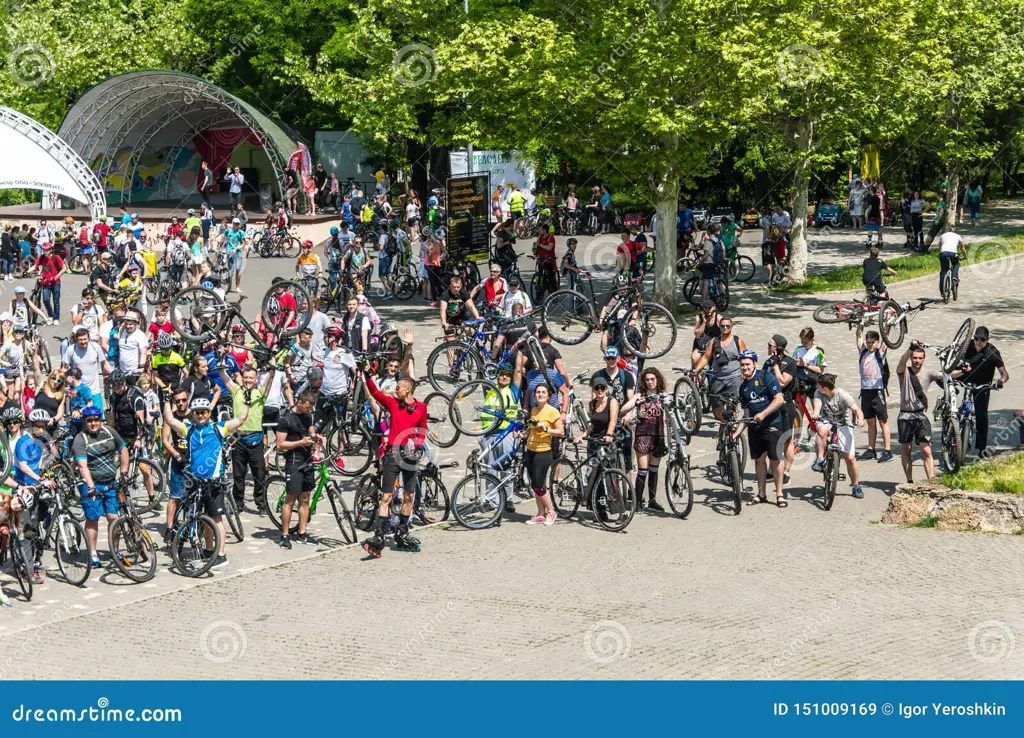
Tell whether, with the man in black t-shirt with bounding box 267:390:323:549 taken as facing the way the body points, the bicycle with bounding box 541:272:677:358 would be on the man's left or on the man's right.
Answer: on the man's left

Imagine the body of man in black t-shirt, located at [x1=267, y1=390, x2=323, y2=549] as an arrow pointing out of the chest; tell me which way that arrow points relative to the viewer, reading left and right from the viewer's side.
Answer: facing the viewer and to the right of the viewer

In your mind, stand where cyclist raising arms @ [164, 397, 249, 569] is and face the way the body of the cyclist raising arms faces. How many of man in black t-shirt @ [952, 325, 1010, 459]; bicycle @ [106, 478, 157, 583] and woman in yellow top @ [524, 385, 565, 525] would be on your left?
2

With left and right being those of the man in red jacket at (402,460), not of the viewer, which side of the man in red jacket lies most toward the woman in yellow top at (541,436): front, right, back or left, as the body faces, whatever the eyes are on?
left

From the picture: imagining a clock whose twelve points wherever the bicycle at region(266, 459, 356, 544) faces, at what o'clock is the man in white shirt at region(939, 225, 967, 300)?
The man in white shirt is roughly at 9 o'clock from the bicycle.

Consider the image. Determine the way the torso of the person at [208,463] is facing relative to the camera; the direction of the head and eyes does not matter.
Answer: toward the camera

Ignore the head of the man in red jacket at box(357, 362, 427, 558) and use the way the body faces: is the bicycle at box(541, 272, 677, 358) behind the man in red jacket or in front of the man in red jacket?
behind

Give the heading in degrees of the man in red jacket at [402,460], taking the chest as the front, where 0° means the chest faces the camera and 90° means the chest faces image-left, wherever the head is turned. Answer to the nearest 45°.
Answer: approximately 0°

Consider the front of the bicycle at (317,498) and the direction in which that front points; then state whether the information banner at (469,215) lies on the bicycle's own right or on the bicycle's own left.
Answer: on the bicycle's own left

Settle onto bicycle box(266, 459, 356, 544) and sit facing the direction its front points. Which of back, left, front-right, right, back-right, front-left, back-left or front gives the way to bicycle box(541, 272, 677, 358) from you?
left

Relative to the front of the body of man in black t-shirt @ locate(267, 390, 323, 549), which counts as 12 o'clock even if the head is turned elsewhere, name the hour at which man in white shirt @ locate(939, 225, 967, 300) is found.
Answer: The man in white shirt is roughly at 9 o'clock from the man in black t-shirt.

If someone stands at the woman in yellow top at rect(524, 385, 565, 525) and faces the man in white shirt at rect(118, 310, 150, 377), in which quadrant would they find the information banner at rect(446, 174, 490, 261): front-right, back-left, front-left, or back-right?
front-right

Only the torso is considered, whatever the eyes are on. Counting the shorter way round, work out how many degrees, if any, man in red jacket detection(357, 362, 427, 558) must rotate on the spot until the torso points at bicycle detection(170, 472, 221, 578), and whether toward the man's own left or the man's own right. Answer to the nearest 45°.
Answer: approximately 90° to the man's own right

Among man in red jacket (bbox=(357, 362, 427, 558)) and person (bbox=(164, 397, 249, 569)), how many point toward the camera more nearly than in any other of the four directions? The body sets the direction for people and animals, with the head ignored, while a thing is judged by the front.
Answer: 2

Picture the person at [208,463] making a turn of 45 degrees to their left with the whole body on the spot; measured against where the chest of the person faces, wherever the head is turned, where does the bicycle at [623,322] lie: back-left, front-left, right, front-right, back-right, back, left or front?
left

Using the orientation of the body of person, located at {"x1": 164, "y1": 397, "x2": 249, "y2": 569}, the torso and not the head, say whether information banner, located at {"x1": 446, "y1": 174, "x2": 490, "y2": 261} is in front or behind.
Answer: behind

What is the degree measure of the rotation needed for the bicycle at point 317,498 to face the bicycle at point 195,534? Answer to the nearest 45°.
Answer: approximately 90° to its right

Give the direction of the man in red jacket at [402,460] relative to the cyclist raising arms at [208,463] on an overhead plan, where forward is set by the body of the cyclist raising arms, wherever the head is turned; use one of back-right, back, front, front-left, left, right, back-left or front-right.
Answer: left
